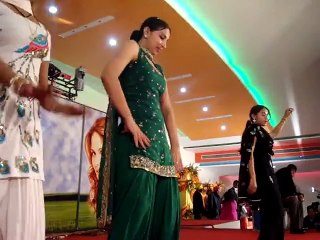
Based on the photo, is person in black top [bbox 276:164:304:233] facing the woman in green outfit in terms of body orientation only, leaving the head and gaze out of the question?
no

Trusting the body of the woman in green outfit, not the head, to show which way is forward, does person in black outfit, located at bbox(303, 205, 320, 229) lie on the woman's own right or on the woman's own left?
on the woman's own left

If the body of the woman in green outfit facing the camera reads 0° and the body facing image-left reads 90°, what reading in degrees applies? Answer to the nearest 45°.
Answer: approximately 315°

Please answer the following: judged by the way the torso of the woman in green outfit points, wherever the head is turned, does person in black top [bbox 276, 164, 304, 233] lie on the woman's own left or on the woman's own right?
on the woman's own left

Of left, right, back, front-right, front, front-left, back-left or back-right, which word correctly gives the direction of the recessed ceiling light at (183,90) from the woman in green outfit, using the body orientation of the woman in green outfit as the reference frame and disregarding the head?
back-left
